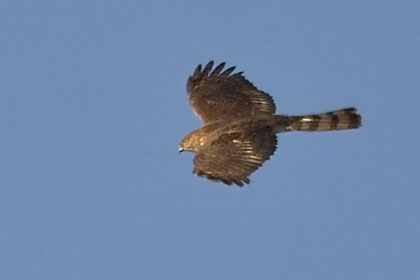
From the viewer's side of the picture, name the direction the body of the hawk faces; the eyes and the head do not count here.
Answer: to the viewer's left
